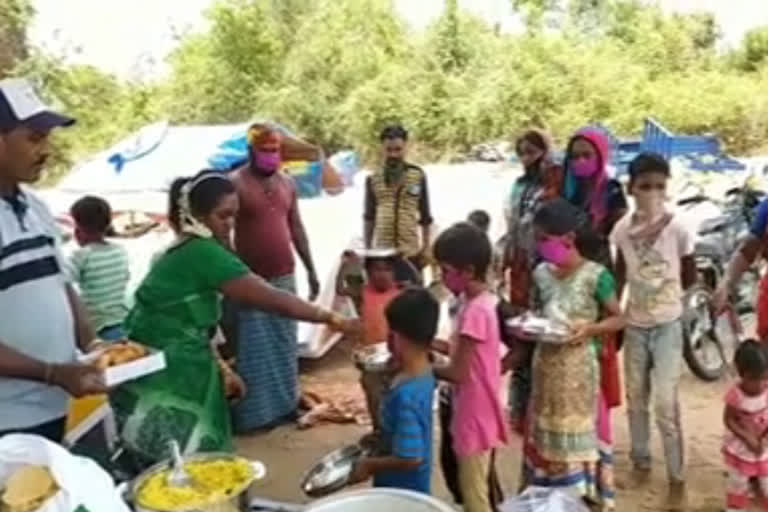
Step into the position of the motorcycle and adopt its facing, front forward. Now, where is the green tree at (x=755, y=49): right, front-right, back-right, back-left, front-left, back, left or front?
back-right

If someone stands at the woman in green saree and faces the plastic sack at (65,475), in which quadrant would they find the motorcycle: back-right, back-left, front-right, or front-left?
back-left

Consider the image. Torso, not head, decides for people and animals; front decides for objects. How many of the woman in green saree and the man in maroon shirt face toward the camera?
1

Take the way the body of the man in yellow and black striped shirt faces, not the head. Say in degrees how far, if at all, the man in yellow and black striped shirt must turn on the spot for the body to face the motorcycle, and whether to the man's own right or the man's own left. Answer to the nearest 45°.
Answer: approximately 90° to the man's own left

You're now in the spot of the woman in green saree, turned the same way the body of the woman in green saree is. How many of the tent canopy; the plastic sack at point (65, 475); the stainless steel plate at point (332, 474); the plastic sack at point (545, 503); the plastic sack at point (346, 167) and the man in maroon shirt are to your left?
3

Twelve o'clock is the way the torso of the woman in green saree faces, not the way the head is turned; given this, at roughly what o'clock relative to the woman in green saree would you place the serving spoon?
The serving spoon is roughly at 3 o'clock from the woman in green saree.

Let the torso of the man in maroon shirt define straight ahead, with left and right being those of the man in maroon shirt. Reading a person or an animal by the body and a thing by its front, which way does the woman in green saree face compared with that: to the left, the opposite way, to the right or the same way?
to the left

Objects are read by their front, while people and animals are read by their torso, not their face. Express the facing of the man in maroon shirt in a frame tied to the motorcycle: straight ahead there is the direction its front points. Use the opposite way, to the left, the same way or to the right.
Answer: to the left

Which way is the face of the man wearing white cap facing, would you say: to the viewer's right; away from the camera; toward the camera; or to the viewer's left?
to the viewer's right

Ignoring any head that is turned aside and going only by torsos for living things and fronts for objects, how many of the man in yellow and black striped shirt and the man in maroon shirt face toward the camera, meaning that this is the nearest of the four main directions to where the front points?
2

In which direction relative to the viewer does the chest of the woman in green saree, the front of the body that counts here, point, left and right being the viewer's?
facing to the right of the viewer

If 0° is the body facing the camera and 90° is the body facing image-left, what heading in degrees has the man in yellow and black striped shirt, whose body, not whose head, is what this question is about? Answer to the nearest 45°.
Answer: approximately 0°
